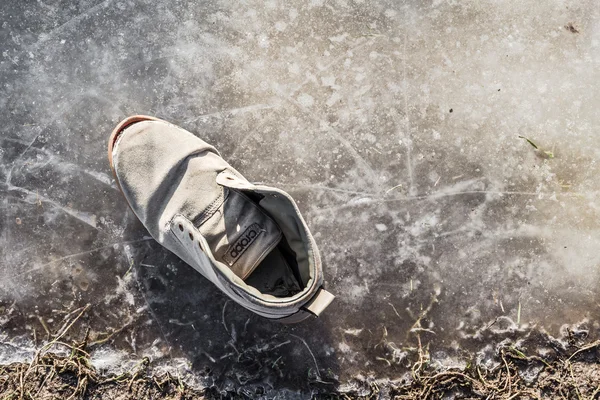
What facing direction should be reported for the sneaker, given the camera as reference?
facing away from the viewer and to the left of the viewer
